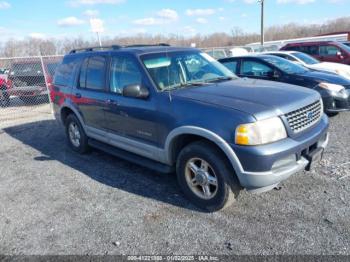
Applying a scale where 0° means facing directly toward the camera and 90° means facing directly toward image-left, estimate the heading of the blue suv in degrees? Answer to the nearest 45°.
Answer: approximately 315°

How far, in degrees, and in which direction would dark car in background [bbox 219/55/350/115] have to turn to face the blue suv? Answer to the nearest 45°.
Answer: approximately 45° to its right

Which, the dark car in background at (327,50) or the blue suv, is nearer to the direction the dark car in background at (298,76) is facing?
the blue suv

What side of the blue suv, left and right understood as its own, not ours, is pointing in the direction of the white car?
left

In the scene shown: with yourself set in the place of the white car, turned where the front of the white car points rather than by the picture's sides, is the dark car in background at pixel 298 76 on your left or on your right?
on your right

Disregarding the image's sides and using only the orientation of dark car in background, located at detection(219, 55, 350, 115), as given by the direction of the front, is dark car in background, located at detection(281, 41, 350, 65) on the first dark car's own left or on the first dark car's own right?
on the first dark car's own left

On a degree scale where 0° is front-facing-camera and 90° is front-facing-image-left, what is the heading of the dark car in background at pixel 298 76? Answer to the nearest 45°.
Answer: approximately 315°

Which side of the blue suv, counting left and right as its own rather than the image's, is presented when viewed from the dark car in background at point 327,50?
left

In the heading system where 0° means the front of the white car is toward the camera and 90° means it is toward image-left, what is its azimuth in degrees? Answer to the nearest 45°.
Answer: approximately 315°
